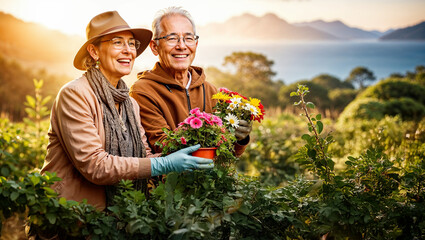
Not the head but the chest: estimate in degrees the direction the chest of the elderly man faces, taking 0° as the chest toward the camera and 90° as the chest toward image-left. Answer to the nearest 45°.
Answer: approximately 315°

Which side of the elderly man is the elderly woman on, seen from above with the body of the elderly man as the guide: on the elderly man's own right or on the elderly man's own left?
on the elderly man's own right

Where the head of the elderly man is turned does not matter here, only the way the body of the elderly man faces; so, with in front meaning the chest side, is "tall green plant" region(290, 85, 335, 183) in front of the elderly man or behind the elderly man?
in front

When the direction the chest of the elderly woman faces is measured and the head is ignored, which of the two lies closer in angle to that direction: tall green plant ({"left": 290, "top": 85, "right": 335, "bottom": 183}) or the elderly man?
the tall green plant

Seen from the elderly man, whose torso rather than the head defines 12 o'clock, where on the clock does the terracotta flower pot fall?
The terracotta flower pot is roughly at 1 o'clock from the elderly man.

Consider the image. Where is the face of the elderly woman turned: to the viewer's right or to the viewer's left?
to the viewer's right

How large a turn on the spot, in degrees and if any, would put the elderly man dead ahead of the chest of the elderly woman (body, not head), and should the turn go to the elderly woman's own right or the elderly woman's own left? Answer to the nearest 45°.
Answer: approximately 90° to the elderly woman's own left

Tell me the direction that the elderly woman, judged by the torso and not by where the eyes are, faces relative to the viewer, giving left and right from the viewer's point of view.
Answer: facing the viewer and to the right of the viewer

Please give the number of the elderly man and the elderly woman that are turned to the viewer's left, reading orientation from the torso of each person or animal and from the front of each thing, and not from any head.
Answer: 0

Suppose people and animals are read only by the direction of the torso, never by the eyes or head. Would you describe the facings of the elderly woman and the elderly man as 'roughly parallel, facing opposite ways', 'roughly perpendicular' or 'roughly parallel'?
roughly parallel
